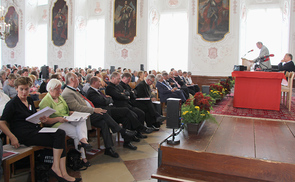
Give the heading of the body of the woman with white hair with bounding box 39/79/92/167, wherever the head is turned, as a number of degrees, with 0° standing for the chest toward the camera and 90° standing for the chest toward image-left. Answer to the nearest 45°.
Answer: approximately 315°

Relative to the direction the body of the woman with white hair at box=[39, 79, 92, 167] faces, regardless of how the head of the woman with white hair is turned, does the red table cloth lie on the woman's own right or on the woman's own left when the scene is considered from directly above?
on the woman's own left

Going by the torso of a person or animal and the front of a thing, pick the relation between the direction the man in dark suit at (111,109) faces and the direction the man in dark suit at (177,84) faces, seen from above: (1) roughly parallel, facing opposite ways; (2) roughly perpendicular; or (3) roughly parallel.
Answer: roughly parallel

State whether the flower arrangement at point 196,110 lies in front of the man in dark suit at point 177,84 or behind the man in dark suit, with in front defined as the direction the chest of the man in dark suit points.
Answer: in front

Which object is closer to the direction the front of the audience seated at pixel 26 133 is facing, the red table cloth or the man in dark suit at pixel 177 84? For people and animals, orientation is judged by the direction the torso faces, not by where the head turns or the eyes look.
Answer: the red table cloth

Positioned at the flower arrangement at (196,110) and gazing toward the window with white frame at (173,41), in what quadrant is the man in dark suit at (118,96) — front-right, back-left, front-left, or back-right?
front-left

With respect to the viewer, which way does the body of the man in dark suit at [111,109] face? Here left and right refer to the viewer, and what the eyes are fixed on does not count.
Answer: facing the viewer and to the right of the viewer
